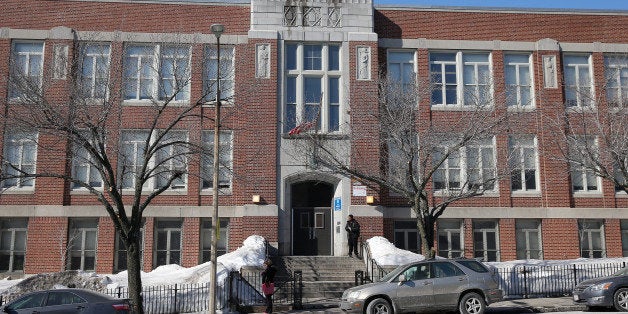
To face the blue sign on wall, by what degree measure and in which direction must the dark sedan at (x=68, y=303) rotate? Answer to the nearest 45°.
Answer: approximately 135° to its right

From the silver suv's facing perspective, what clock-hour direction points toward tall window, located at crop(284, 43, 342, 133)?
The tall window is roughly at 2 o'clock from the silver suv.

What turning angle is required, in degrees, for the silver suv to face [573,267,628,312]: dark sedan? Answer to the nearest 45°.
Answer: approximately 180°

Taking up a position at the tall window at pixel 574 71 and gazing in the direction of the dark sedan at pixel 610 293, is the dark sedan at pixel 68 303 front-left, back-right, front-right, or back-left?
front-right

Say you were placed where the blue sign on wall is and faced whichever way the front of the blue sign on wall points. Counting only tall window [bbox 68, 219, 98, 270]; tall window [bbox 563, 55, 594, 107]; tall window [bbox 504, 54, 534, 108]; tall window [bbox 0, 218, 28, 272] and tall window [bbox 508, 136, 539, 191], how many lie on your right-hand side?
2

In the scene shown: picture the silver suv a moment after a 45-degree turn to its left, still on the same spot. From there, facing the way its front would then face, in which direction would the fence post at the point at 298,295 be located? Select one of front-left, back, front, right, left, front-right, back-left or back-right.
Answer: right

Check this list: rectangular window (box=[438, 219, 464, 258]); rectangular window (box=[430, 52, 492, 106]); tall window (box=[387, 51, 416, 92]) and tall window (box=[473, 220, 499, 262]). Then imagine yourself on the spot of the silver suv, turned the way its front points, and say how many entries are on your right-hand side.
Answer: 4

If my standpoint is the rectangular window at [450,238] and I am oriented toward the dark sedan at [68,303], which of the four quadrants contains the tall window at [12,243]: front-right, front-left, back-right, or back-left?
front-right

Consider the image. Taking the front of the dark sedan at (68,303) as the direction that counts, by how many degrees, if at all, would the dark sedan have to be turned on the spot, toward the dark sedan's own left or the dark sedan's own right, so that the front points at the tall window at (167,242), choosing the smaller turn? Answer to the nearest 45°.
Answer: approximately 90° to the dark sedan's own right

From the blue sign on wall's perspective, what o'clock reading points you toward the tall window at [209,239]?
The tall window is roughly at 3 o'clock from the blue sign on wall.

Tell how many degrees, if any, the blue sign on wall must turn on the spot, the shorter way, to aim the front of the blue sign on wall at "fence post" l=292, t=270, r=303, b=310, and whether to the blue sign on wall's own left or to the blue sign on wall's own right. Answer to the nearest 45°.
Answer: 0° — it already faces it

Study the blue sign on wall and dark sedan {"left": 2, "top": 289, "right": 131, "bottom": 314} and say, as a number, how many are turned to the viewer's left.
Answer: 1

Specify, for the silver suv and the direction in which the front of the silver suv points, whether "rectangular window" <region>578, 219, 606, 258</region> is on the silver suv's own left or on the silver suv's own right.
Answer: on the silver suv's own right

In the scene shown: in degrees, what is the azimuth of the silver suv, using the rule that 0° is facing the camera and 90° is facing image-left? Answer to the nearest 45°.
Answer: approximately 90°

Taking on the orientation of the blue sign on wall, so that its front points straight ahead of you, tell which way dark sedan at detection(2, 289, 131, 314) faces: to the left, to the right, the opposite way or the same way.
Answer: to the right

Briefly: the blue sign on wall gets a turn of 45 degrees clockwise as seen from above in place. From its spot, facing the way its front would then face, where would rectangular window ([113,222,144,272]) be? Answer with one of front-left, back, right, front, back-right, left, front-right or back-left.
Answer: front-right

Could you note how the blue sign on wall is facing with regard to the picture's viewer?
facing the viewer

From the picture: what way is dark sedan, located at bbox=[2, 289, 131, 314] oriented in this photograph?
to the viewer's left
